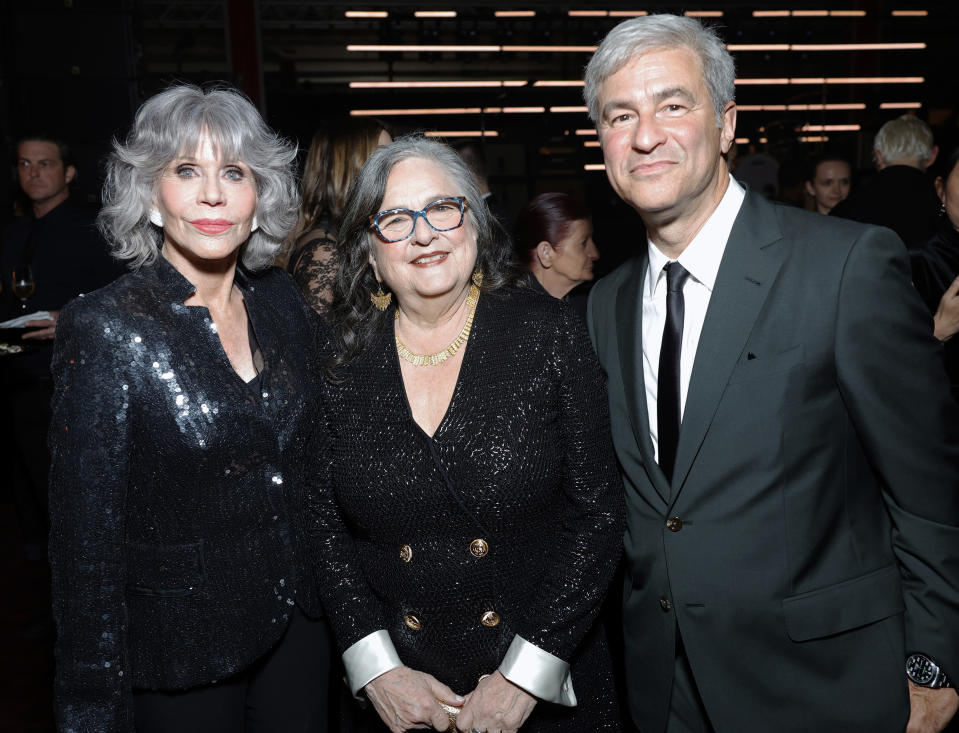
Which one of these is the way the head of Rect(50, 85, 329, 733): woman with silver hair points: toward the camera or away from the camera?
toward the camera

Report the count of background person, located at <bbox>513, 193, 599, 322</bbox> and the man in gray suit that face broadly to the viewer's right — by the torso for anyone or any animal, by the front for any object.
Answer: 1

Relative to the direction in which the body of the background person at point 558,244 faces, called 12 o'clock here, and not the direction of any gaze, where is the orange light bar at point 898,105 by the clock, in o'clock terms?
The orange light bar is roughly at 10 o'clock from the background person.

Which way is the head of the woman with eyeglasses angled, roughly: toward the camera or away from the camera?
toward the camera

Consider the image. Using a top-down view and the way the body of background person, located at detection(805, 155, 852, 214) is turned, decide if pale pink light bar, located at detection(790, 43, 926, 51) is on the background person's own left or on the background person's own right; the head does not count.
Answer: on the background person's own left

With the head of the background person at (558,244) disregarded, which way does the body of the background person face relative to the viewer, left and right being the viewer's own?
facing to the right of the viewer

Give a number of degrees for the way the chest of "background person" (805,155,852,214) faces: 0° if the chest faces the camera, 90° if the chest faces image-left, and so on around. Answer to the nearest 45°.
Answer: approximately 315°

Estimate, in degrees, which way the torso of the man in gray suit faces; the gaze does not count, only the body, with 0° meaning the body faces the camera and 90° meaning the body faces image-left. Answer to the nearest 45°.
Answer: approximately 45°

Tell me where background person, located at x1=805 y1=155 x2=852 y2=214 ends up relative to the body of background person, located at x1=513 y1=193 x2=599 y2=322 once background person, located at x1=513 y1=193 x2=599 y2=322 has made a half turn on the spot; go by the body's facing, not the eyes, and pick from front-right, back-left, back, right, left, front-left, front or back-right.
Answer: back-right

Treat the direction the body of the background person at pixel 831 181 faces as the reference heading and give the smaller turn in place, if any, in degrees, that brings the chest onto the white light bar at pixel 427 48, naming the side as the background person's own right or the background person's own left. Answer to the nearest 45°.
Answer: approximately 180°
